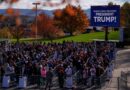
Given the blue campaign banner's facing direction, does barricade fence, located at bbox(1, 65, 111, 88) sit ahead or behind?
ahead

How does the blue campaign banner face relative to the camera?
toward the camera

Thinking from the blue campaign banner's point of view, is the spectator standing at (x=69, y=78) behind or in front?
in front
